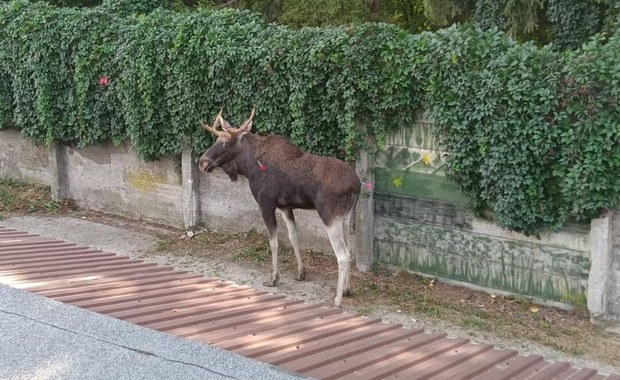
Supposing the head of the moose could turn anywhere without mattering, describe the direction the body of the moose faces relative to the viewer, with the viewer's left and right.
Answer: facing away from the viewer and to the left of the viewer

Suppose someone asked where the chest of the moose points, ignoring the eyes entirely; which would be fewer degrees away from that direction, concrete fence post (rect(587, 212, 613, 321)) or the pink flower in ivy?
the pink flower in ivy

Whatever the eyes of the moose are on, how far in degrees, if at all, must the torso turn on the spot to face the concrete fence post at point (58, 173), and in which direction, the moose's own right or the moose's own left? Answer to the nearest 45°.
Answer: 0° — it already faces it

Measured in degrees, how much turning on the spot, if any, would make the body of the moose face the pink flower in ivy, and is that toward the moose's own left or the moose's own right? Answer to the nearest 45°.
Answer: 0° — it already faces it

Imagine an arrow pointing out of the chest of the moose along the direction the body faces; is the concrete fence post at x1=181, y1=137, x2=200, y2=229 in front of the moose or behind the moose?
in front

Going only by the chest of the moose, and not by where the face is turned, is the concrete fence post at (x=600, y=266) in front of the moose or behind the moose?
behind
